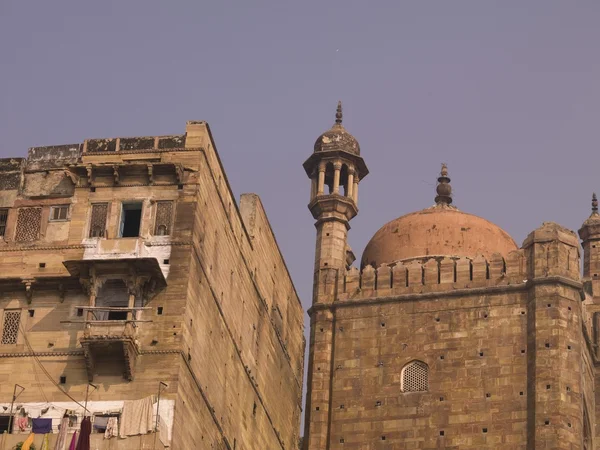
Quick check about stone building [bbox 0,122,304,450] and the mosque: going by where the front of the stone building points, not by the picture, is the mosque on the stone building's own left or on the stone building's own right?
on the stone building's own left

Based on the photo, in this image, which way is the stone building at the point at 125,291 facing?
toward the camera

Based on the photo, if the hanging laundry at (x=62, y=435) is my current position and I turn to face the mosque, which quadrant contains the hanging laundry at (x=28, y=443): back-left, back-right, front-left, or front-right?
back-left
